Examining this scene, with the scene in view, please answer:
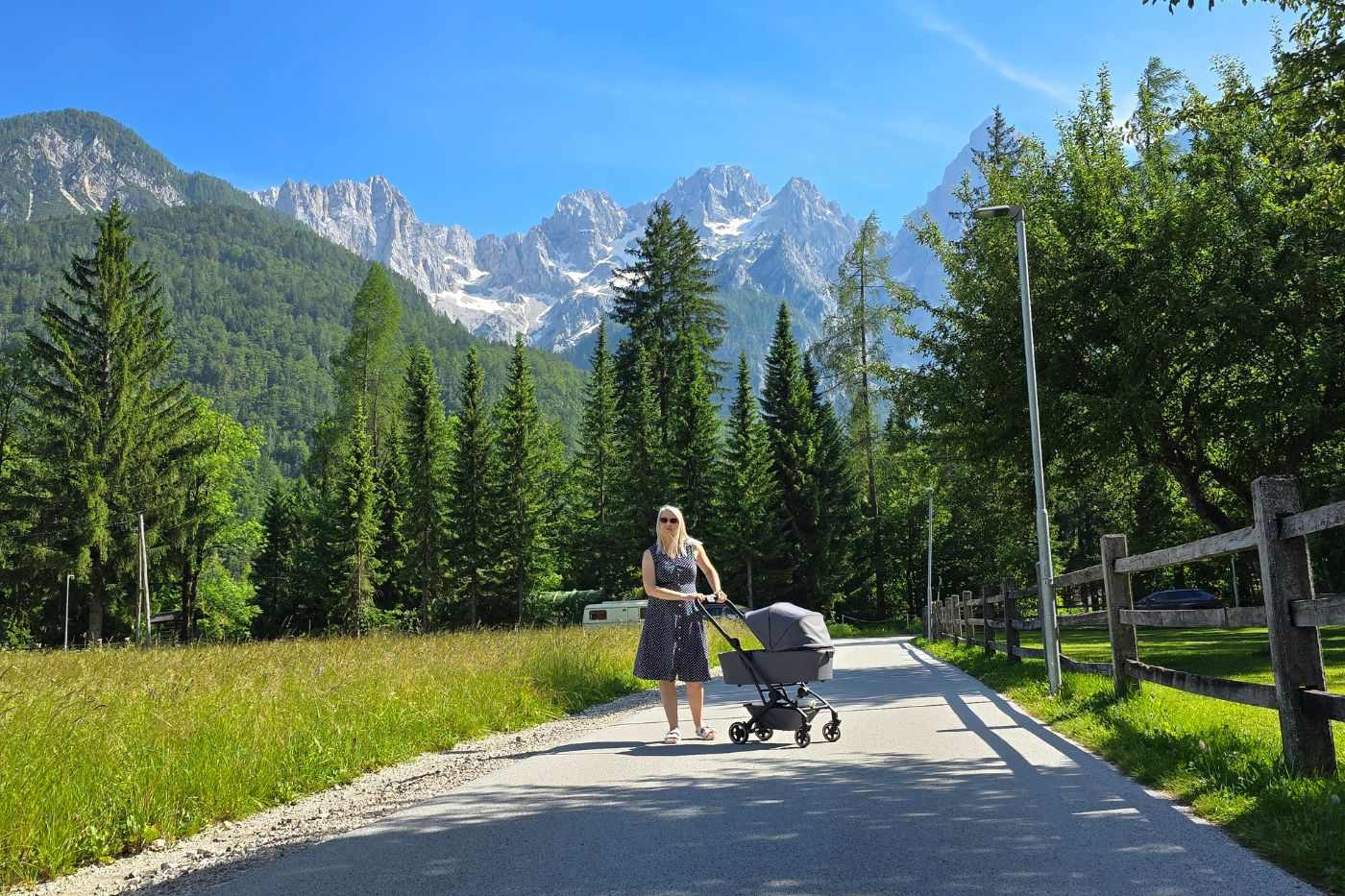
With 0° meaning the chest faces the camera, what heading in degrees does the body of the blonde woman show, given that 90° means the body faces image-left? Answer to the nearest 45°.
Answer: approximately 0°

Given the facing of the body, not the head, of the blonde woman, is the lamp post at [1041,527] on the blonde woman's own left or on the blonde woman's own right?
on the blonde woman's own left

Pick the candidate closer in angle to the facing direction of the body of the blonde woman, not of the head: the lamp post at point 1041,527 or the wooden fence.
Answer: the wooden fence

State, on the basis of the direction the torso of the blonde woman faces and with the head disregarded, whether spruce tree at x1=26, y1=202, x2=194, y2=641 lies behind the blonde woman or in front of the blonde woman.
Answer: behind

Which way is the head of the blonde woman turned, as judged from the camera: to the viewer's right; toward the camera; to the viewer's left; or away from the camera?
toward the camera
